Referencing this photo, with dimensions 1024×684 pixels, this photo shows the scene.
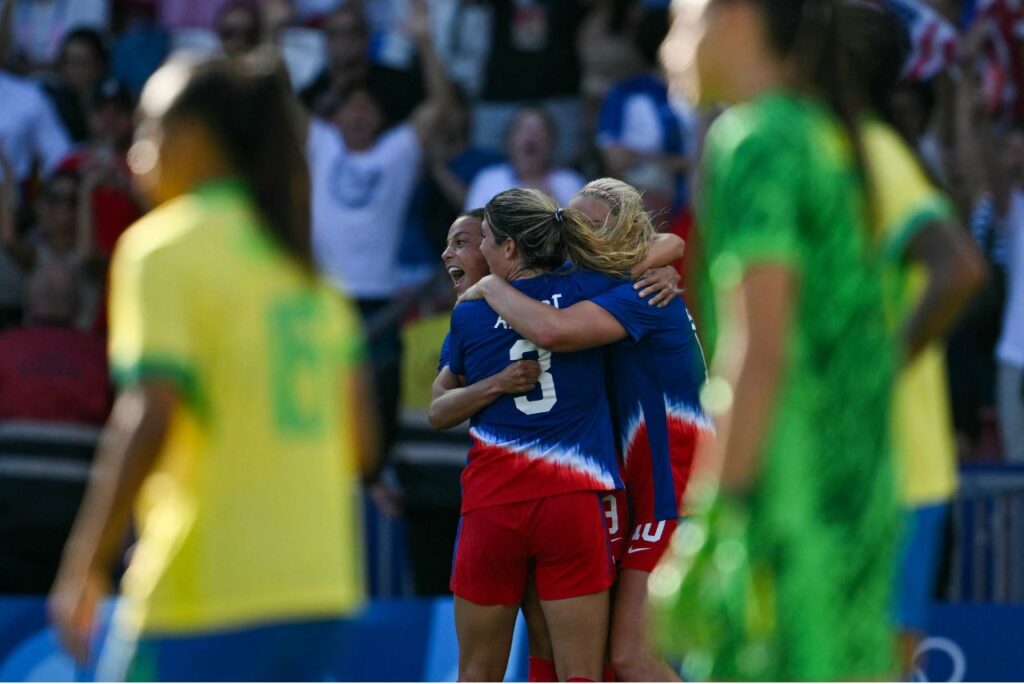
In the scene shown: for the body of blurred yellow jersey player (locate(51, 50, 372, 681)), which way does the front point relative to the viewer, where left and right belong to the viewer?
facing away from the viewer and to the left of the viewer

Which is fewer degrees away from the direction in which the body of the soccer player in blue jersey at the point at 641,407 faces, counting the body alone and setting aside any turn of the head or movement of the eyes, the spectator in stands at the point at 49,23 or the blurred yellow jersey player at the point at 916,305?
the spectator in stands

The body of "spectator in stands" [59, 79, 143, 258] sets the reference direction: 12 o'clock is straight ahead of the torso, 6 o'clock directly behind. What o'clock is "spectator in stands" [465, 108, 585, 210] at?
"spectator in stands" [465, 108, 585, 210] is roughly at 10 o'clock from "spectator in stands" [59, 79, 143, 258].

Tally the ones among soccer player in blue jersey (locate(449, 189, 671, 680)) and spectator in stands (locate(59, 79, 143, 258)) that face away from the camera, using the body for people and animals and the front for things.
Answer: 1

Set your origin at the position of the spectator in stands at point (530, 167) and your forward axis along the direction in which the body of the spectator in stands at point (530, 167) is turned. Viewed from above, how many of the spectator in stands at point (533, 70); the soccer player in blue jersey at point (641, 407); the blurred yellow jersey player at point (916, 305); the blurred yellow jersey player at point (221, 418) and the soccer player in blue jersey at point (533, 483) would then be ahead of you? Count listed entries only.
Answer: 4

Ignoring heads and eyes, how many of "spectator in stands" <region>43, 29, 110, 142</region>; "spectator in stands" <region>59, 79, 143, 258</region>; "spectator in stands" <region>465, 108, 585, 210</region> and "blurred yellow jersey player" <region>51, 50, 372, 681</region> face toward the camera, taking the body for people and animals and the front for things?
3
